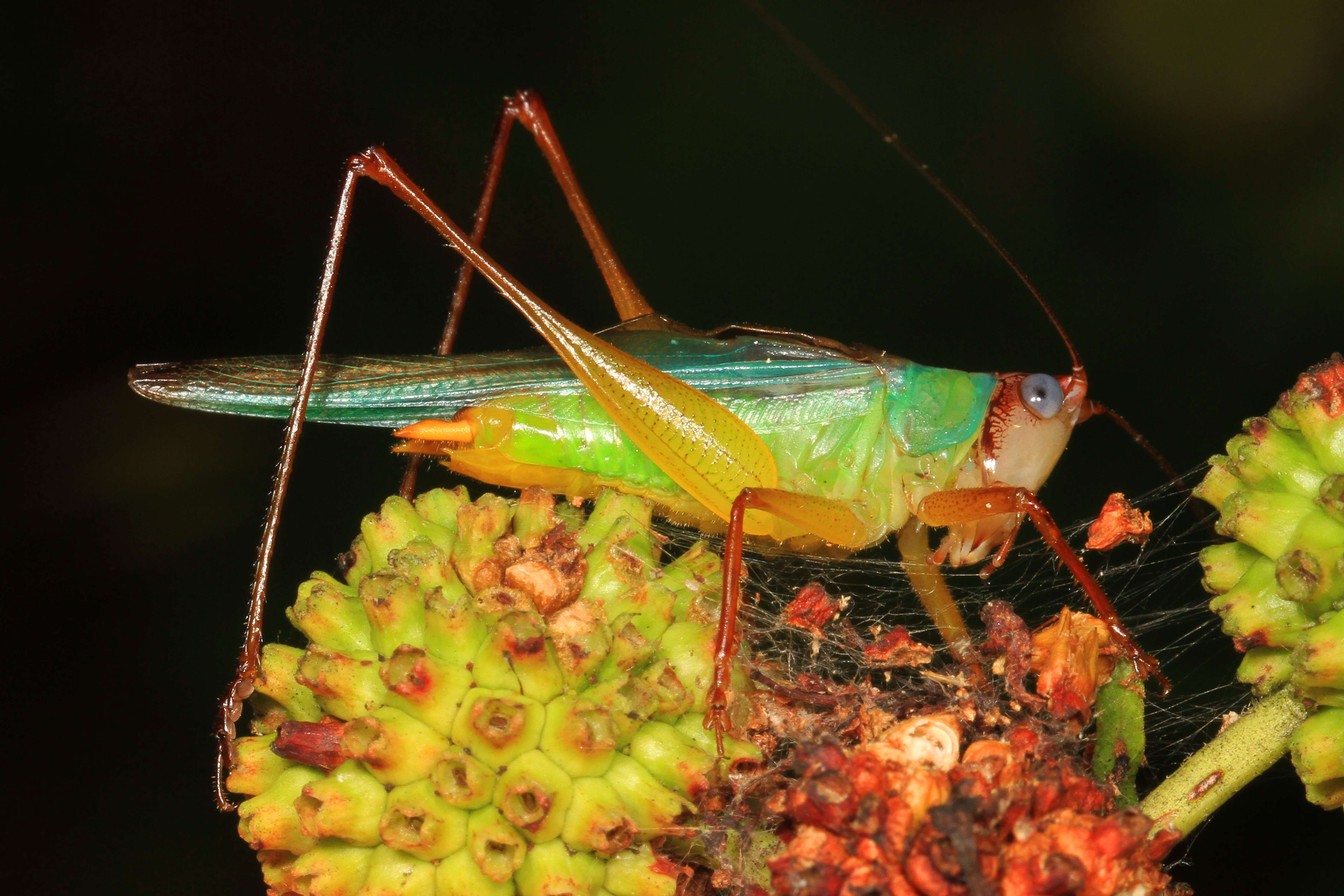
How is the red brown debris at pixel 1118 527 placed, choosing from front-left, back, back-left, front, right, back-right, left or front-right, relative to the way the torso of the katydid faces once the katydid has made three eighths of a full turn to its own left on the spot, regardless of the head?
back

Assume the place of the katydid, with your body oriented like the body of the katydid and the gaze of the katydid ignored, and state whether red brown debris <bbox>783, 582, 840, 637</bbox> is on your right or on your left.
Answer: on your right

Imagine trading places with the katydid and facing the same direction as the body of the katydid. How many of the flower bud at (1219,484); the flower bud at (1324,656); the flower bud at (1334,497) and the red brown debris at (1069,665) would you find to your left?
0

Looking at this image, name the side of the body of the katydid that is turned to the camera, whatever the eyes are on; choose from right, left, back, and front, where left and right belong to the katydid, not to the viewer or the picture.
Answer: right

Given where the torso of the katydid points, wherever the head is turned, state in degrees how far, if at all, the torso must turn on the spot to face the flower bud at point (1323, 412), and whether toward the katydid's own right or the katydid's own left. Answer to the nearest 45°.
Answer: approximately 45° to the katydid's own right

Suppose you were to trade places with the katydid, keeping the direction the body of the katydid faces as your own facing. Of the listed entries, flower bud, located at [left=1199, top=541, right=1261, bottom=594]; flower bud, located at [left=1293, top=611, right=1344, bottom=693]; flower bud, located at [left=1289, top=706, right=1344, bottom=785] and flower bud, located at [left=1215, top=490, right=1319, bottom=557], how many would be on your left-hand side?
0

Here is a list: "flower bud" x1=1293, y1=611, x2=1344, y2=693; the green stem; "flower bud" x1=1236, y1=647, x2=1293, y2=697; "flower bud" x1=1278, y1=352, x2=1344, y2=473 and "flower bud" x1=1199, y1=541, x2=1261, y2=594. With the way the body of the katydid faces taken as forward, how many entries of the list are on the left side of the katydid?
0

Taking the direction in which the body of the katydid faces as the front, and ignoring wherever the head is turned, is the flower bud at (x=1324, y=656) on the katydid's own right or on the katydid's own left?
on the katydid's own right
